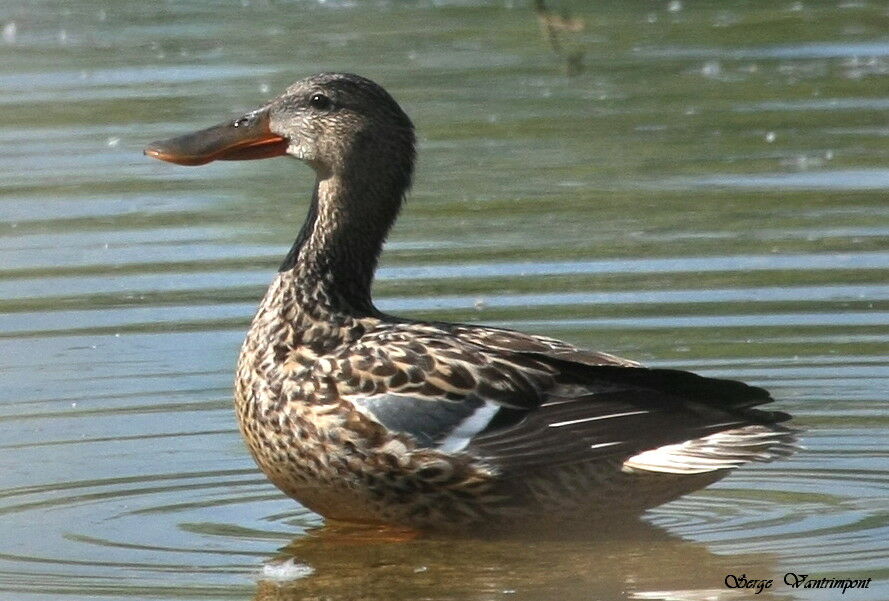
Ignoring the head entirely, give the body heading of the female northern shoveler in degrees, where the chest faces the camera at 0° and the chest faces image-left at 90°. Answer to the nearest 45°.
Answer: approximately 90°
